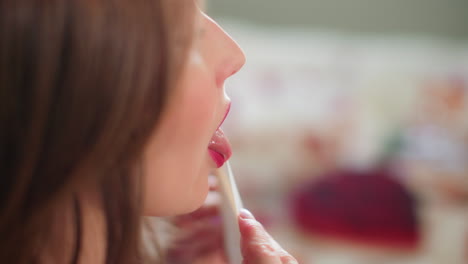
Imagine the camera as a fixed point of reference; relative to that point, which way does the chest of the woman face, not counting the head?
to the viewer's right

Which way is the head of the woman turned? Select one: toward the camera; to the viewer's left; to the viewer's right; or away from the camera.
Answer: to the viewer's right
